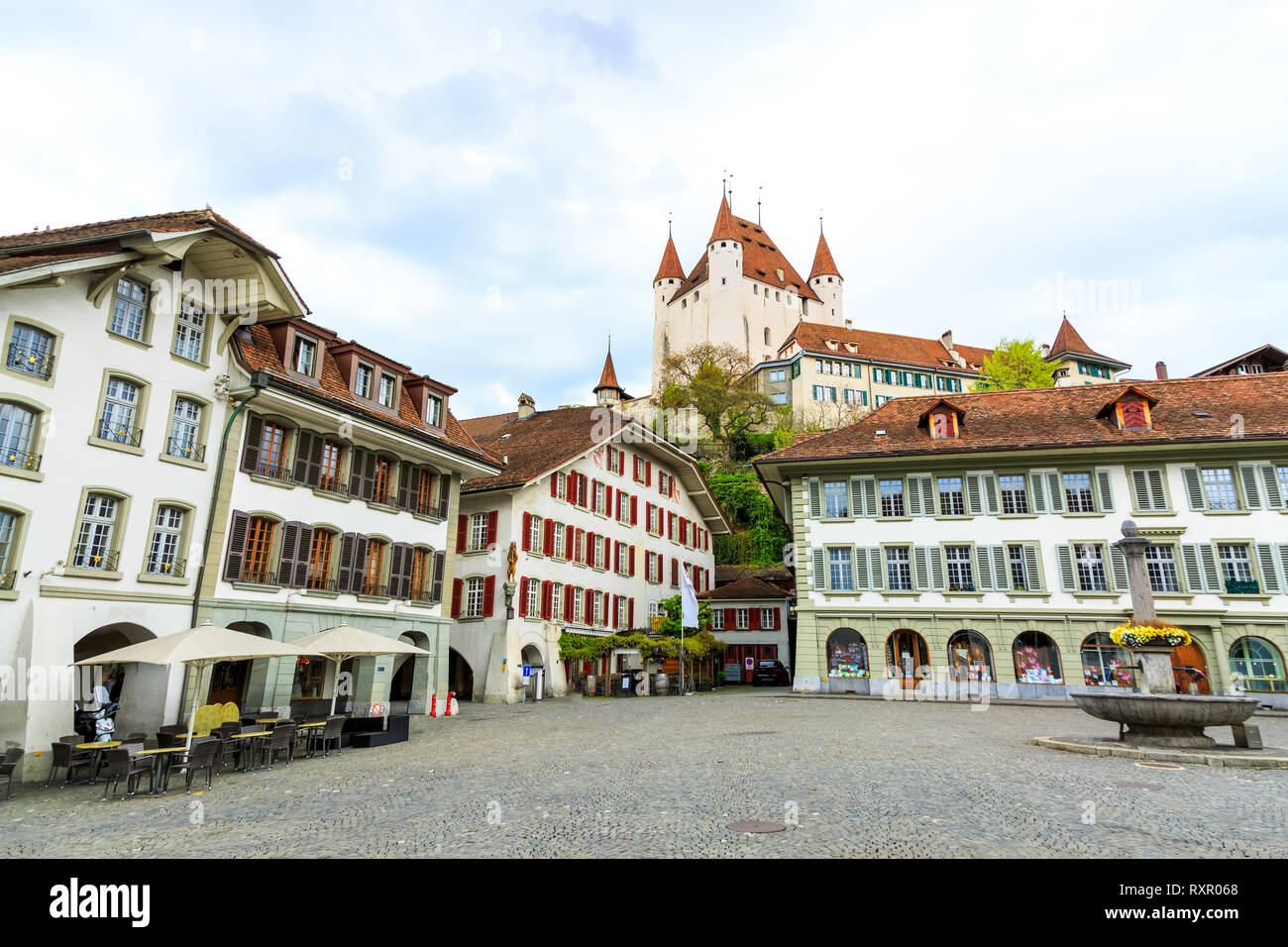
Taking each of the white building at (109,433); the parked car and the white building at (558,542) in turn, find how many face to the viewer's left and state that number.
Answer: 0

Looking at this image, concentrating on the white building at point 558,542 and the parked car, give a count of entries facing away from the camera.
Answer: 0

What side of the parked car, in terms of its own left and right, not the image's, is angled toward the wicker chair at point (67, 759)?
front

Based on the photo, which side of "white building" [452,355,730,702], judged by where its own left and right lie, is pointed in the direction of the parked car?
left

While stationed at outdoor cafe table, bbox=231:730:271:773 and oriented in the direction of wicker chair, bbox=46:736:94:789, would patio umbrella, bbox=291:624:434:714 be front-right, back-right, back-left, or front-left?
back-right

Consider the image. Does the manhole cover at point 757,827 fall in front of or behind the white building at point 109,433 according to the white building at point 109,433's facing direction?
in front

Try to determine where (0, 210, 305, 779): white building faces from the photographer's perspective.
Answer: facing the viewer and to the right of the viewer

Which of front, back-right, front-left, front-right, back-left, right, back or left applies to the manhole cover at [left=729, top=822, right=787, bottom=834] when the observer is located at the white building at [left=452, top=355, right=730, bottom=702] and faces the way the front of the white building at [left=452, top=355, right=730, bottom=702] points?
front-right
